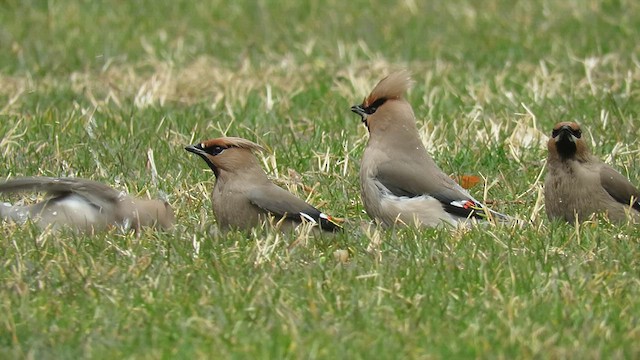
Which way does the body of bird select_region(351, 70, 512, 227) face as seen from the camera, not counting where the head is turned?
to the viewer's left

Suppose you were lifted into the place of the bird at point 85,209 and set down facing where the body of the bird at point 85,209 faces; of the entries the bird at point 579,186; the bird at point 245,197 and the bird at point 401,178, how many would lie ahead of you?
3

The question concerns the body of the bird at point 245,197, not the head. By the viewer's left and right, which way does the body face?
facing to the left of the viewer

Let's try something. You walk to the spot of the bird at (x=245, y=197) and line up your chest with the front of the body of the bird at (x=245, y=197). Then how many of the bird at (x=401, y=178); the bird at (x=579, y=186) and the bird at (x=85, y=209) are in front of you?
1

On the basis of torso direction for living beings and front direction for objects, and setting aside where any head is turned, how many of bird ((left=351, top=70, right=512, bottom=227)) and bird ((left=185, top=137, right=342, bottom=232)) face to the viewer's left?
2

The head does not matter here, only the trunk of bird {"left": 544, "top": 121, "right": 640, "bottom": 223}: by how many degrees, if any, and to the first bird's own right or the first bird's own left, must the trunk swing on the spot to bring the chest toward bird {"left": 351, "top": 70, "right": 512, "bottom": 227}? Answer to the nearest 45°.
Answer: approximately 45° to the first bird's own right

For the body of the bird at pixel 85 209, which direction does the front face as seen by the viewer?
to the viewer's right

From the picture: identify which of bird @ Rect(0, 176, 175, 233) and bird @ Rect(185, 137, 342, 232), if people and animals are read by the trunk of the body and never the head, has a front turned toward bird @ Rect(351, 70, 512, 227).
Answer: bird @ Rect(0, 176, 175, 233)

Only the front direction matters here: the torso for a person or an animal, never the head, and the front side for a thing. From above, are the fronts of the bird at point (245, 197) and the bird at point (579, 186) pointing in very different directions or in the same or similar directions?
same or similar directions

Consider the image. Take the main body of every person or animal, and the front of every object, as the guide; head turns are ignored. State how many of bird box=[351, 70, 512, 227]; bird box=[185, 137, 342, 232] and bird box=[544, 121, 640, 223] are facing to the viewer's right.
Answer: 0

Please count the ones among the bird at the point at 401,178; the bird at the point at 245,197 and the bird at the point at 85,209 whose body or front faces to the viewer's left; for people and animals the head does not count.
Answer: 2

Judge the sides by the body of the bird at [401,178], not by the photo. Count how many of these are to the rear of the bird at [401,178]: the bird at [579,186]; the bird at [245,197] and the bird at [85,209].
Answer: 1

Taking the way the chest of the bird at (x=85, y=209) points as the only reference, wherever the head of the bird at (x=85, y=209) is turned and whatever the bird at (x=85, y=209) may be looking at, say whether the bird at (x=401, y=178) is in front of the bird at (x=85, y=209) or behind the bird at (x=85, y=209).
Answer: in front

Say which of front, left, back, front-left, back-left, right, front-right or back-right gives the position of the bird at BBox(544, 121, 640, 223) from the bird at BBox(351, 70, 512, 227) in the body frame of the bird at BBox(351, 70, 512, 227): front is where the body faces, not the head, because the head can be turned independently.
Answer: back

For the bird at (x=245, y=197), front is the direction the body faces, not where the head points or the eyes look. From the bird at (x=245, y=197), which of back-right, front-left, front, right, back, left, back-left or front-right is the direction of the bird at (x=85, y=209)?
front

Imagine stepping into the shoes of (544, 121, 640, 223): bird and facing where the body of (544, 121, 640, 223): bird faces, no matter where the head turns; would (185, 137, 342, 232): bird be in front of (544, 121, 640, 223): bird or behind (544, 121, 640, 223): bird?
in front

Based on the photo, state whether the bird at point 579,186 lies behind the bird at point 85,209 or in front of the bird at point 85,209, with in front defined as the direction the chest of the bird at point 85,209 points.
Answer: in front

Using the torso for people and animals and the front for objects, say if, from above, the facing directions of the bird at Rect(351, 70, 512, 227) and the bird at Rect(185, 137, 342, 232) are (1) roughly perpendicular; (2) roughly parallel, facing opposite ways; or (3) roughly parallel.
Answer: roughly parallel

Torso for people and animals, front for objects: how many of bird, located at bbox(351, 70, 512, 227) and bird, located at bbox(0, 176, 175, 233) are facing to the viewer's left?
1
